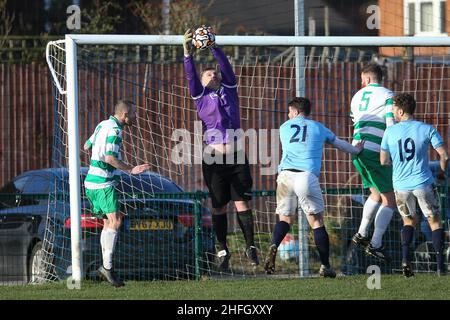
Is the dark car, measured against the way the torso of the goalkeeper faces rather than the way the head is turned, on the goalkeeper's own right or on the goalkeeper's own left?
on the goalkeeper's own right

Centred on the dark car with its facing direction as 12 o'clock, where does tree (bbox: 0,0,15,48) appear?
The tree is roughly at 1 o'clock from the dark car.

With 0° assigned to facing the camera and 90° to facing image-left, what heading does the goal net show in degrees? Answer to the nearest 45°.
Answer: approximately 0°

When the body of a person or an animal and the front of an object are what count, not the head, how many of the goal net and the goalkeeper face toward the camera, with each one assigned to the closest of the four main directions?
2

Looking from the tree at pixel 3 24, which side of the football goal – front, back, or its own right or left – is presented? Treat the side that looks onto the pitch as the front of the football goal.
back

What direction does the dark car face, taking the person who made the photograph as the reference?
facing away from the viewer and to the left of the viewer

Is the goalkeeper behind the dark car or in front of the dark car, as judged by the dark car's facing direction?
behind

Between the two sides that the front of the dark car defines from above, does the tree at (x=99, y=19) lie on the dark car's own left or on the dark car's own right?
on the dark car's own right

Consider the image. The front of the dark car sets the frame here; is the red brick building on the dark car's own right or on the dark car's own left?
on the dark car's own right

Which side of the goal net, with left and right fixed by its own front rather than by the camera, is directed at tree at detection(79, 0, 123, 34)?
back
